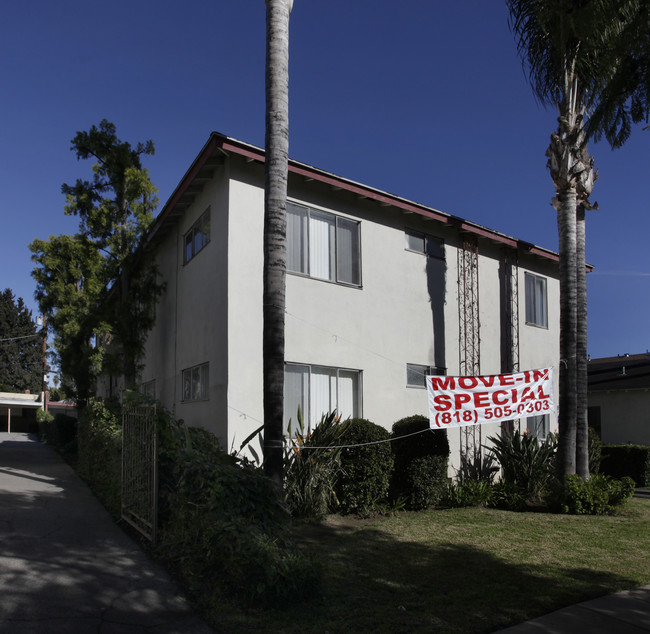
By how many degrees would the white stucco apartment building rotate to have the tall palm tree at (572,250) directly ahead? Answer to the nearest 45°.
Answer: approximately 45° to its left

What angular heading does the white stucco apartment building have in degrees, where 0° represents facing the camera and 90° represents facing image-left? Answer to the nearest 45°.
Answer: approximately 315°

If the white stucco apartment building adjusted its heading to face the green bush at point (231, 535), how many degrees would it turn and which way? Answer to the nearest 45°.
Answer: approximately 45° to its right

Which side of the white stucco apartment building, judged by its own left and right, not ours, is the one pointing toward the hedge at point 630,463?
left
